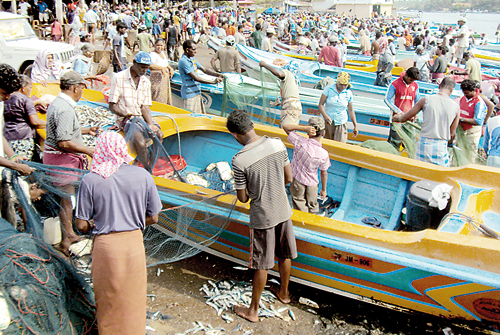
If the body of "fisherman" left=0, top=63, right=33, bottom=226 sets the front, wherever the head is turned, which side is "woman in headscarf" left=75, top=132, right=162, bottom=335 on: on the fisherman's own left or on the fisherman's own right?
on the fisherman's own right

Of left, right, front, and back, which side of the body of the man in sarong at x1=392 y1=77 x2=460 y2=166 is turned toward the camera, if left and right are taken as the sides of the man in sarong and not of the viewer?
back

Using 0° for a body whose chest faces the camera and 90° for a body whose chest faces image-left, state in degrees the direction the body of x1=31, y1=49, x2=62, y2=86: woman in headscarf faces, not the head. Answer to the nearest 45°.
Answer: approximately 315°

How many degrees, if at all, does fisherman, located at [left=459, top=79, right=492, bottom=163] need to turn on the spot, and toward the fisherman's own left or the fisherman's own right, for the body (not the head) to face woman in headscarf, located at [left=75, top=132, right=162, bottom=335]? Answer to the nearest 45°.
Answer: approximately 45° to the fisherman's own left

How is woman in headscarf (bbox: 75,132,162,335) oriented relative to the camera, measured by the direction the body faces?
away from the camera

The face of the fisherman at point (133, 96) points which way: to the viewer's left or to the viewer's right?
to the viewer's right

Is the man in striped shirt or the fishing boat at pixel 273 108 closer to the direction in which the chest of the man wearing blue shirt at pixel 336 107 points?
the man in striped shirt

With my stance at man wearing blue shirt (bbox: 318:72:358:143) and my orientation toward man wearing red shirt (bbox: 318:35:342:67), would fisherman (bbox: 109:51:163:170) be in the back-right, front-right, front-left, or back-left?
back-left
